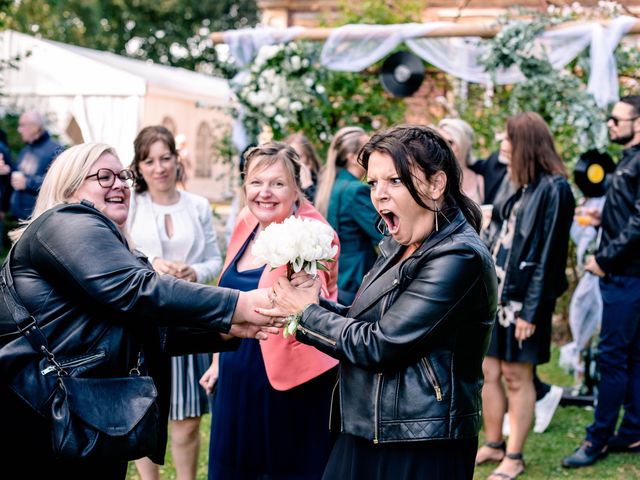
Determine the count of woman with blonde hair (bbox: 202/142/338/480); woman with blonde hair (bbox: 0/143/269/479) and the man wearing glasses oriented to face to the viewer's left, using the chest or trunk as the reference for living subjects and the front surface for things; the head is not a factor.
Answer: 1

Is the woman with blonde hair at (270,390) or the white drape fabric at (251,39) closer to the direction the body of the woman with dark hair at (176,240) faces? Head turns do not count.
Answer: the woman with blonde hair

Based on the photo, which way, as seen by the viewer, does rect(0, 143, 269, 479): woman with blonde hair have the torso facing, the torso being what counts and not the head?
to the viewer's right

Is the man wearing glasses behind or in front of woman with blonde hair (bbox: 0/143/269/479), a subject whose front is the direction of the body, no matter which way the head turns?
in front

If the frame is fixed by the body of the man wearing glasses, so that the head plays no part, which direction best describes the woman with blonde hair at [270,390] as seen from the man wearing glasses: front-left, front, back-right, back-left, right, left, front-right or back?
front-left

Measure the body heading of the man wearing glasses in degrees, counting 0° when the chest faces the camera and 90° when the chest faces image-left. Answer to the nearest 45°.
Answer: approximately 90°

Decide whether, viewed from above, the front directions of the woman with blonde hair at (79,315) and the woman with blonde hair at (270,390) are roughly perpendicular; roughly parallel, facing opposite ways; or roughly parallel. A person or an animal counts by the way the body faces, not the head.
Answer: roughly perpendicular

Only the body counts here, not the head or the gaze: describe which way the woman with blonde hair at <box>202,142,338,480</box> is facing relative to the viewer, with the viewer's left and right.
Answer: facing the viewer

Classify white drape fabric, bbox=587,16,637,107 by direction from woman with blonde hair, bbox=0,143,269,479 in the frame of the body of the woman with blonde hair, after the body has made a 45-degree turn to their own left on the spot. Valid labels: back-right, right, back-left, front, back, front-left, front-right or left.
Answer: front

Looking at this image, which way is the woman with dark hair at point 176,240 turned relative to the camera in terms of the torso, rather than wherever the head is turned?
toward the camera

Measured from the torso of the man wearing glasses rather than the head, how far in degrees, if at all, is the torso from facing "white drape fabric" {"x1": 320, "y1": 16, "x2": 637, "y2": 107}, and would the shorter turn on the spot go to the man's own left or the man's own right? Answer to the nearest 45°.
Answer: approximately 45° to the man's own right

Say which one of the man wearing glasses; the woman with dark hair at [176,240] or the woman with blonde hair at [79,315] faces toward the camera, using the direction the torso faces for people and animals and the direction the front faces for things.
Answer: the woman with dark hair

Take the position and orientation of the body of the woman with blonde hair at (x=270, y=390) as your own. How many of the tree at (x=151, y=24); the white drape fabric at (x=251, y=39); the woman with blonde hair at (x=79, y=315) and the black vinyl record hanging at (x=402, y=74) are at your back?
3

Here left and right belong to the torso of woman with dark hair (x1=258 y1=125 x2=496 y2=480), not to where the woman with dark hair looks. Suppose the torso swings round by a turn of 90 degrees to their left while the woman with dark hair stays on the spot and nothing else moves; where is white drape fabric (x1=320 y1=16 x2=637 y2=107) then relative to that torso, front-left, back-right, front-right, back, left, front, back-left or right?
back-left

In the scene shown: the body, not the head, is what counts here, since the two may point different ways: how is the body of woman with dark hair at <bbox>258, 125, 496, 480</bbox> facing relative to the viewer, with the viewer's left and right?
facing the viewer and to the left of the viewer

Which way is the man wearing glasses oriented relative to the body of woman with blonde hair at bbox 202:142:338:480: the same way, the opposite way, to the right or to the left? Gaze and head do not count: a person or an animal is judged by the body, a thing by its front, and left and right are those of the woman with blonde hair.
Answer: to the right
